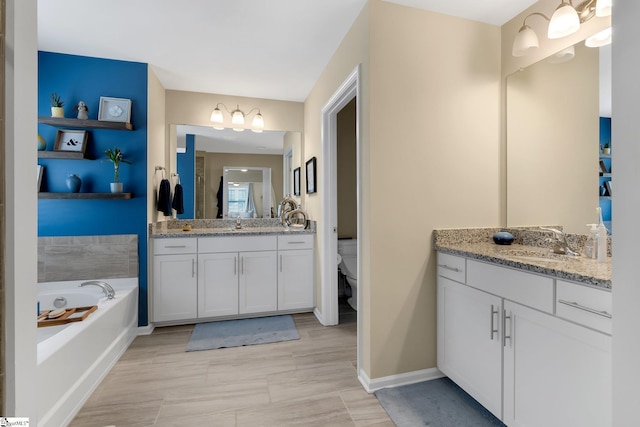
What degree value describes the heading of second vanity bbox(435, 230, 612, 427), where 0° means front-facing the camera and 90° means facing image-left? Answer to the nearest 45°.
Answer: approximately 45°

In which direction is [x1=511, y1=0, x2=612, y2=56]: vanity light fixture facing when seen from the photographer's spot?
facing the viewer and to the left of the viewer

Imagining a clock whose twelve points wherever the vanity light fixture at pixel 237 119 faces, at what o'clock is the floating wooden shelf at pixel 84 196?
The floating wooden shelf is roughly at 2 o'clock from the vanity light fixture.

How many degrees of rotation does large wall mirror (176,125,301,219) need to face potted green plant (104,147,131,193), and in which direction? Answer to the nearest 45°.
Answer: approximately 45° to its right

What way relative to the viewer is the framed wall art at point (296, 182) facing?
to the viewer's left

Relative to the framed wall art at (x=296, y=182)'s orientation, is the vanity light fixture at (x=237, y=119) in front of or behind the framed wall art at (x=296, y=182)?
in front

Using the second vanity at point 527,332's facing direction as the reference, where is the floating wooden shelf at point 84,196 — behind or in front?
in front

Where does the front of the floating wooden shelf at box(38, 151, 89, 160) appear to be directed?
toward the camera

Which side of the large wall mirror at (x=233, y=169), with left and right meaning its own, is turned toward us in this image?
front

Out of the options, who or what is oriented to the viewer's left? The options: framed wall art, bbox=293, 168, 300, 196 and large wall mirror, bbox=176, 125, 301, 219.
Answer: the framed wall art

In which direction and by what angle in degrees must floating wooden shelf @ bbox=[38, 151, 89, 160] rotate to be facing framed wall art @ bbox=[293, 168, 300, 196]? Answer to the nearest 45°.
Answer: approximately 90° to its left

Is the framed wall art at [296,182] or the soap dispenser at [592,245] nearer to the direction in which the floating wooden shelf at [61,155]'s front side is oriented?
the soap dispenser

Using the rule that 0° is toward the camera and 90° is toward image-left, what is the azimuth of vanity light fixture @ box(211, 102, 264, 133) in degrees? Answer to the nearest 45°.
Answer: approximately 0°

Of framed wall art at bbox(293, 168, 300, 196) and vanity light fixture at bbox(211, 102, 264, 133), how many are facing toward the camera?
1
